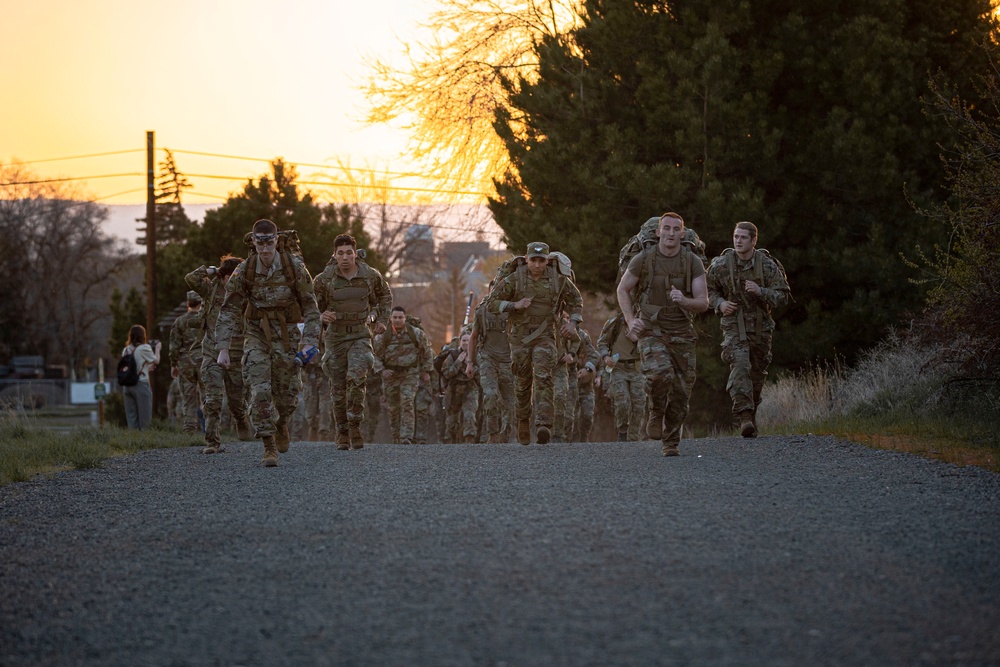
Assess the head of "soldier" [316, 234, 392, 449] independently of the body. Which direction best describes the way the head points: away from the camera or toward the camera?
toward the camera

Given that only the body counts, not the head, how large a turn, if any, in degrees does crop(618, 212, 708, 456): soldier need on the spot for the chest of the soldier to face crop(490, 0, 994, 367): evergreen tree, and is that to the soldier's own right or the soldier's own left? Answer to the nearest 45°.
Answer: approximately 180°

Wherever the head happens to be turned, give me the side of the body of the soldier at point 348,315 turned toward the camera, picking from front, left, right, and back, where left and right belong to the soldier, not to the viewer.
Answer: front

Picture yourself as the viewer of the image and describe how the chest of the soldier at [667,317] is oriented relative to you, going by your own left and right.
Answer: facing the viewer

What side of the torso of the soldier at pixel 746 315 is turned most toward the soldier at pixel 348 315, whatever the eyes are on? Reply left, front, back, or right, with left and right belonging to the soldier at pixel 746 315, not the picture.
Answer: right

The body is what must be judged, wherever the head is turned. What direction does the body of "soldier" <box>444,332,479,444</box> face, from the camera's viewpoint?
toward the camera

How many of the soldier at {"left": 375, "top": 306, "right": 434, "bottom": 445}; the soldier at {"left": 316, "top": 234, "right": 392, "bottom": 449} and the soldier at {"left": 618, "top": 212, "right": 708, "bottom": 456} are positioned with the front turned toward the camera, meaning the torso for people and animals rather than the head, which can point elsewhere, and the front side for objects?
3

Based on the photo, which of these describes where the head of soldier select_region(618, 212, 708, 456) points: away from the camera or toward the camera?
toward the camera

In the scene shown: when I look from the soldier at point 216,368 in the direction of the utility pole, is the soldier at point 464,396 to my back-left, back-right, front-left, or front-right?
front-right
